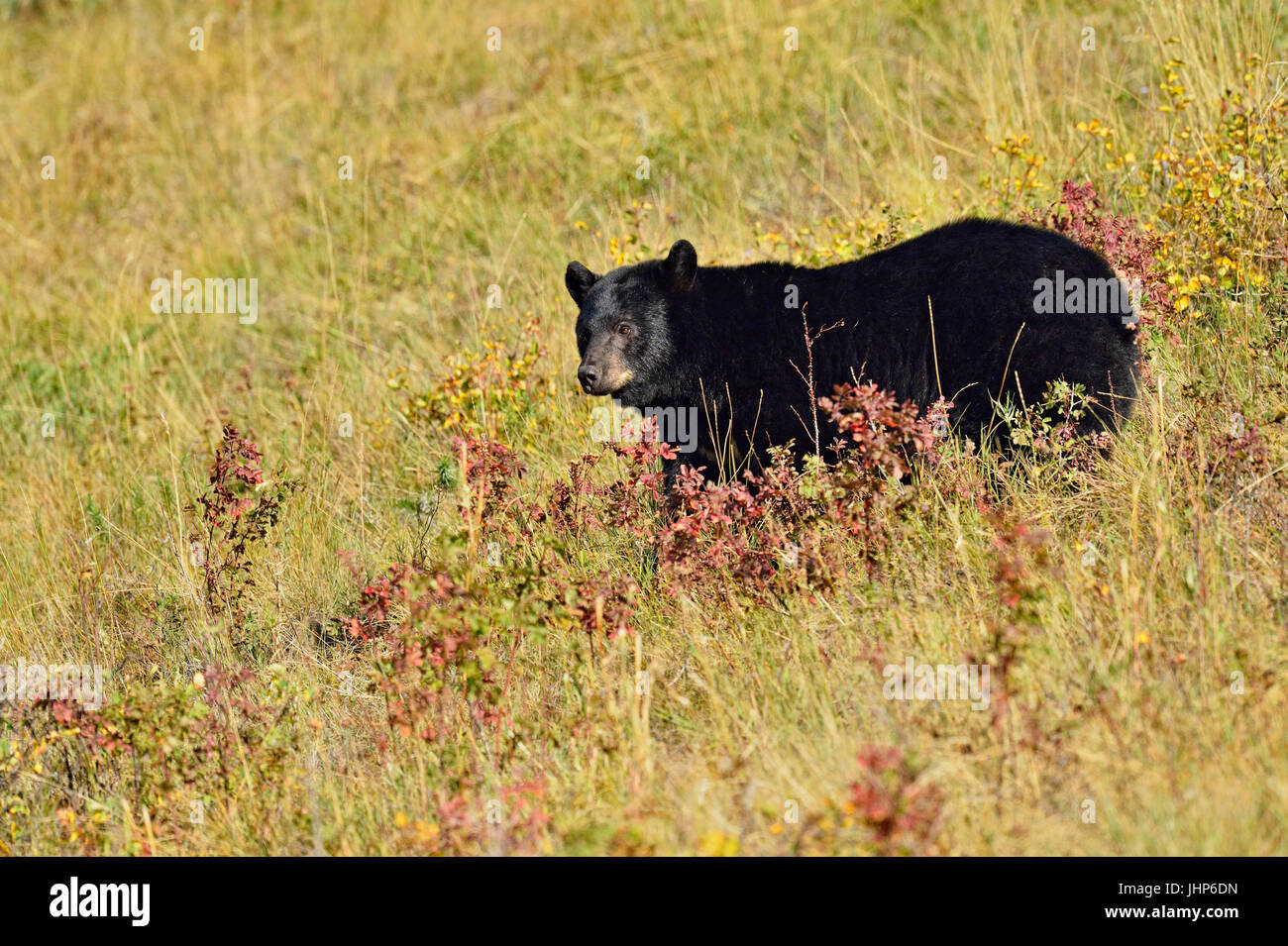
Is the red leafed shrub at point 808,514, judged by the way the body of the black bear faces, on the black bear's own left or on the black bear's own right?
on the black bear's own left

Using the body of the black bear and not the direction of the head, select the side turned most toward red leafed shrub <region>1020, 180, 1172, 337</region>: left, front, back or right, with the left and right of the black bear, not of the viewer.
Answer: back

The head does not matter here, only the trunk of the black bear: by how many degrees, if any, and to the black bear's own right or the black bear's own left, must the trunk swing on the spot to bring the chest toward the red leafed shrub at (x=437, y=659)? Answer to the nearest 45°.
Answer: approximately 45° to the black bear's own left

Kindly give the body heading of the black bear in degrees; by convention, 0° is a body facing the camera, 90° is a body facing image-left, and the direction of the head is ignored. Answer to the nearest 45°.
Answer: approximately 90°

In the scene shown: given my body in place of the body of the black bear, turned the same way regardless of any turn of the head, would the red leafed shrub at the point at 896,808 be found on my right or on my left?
on my left

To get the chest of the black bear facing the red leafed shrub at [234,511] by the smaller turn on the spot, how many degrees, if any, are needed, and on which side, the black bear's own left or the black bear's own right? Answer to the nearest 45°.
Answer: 0° — it already faces it
